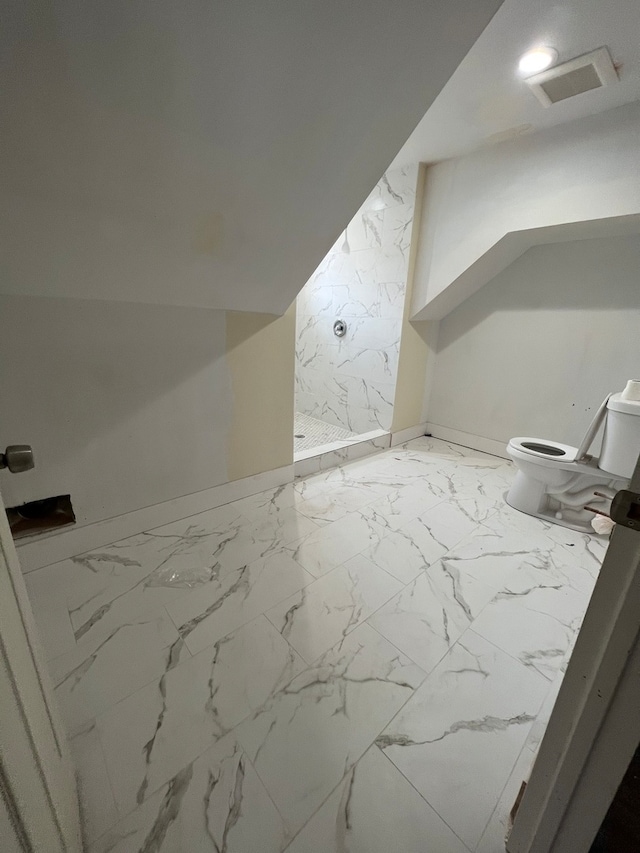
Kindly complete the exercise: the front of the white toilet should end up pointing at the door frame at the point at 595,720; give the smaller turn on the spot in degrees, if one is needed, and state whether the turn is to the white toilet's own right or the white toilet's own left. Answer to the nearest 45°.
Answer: approximately 90° to the white toilet's own left

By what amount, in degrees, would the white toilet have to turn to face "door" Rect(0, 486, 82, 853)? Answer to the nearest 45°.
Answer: approximately 90° to its left

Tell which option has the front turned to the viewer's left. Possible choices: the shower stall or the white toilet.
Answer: the white toilet

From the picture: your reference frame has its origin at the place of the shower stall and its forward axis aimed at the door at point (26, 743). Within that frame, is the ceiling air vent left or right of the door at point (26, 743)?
left

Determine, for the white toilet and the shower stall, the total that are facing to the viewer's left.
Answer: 1

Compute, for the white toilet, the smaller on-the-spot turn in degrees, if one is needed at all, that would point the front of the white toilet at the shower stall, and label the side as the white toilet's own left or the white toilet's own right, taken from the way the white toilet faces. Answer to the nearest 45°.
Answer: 0° — it already faces it

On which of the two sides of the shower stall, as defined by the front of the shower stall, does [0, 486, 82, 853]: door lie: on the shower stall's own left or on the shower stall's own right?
on the shower stall's own right

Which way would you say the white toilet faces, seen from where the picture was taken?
facing to the left of the viewer
